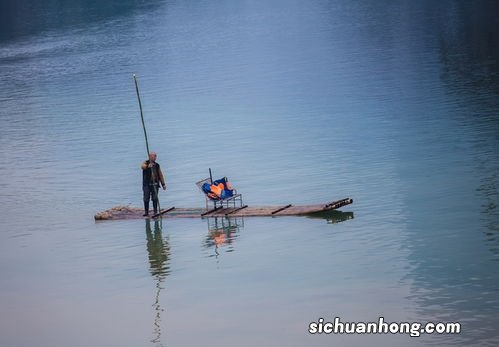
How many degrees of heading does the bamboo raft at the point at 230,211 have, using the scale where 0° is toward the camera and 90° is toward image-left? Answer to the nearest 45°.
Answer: approximately 270°
